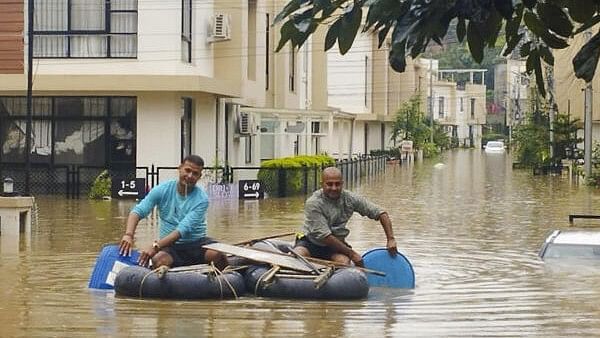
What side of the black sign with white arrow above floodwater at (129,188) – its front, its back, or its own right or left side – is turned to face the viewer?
front

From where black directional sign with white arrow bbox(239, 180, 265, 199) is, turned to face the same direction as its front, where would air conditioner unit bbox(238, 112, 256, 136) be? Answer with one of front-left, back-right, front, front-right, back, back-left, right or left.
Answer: back

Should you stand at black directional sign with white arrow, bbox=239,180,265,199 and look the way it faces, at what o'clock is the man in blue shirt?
The man in blue shirt is roughly at 12 o'clock from the black directional sign with white arrow.

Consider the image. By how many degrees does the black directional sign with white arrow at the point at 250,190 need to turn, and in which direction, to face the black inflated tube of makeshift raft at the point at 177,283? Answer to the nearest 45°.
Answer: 0° — it already faces it

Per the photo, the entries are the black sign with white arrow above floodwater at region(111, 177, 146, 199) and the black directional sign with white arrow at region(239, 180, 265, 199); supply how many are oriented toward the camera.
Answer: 2

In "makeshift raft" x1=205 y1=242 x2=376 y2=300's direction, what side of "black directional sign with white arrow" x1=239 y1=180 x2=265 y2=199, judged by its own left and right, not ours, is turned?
front

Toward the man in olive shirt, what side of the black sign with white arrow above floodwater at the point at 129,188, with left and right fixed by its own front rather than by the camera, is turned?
front

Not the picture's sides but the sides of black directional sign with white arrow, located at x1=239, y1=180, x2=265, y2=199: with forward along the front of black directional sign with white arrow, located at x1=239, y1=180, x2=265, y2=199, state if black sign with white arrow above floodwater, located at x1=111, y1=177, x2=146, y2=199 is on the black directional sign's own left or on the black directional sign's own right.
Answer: on the black directional sign's own right
